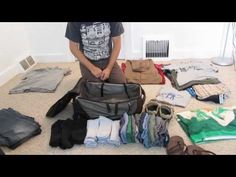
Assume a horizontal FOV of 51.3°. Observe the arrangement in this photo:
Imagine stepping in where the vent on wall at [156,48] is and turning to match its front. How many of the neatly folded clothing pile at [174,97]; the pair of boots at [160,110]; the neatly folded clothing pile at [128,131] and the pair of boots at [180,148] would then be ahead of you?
4

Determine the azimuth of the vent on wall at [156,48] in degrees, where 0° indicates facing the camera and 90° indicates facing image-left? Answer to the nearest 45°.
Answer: approximately 0°

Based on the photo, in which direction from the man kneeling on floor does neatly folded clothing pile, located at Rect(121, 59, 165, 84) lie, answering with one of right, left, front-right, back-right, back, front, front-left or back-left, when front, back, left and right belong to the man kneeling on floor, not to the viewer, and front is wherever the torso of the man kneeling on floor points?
back-left

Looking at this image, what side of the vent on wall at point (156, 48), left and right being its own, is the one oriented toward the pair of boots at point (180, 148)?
front

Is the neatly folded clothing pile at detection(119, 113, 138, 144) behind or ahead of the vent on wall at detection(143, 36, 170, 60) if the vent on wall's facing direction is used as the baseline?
ahead

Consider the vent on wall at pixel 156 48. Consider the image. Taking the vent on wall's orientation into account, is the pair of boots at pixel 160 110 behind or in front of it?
in front

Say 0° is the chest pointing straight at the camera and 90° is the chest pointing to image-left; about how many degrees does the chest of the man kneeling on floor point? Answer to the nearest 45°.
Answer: approximately 0°
